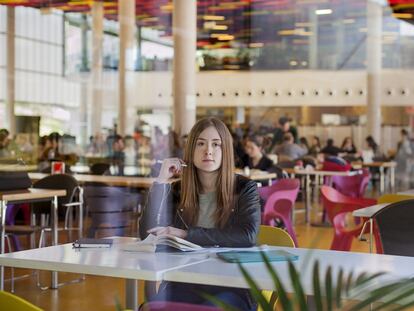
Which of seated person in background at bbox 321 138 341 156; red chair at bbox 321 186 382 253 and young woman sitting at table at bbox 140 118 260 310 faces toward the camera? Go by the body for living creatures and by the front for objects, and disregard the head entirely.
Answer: the young woman sitting at table

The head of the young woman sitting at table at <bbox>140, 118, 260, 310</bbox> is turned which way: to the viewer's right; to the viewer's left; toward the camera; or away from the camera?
toward the camera

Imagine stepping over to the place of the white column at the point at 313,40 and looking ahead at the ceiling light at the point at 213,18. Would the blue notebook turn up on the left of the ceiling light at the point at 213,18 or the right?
left

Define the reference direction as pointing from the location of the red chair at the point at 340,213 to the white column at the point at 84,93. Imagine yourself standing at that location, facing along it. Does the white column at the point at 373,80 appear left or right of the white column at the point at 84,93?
right
